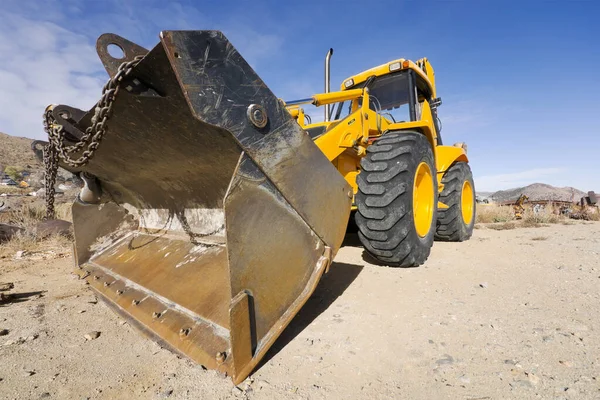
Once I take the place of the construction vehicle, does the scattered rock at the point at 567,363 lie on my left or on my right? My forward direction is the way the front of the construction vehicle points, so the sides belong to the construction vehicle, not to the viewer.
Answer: on my left

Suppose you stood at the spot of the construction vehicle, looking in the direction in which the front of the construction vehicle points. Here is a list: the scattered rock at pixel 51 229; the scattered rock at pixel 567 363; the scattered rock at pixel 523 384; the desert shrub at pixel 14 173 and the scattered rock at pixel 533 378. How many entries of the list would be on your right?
2

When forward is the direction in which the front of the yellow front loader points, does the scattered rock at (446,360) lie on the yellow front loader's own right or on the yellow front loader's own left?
on the yellow front loader's own left

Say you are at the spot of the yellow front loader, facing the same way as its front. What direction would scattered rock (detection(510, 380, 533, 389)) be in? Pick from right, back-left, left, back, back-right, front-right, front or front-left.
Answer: front-left

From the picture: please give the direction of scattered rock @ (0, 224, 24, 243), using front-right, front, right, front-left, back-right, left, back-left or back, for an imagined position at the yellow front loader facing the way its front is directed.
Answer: front-right

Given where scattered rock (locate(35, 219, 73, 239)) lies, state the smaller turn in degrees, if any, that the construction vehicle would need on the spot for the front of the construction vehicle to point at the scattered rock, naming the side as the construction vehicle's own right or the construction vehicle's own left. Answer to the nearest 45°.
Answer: approximately 90° to the construction vehicle's own right

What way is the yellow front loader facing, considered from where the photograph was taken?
facing the viewer and to the left of the viewer

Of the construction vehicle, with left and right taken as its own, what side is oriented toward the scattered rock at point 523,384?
left

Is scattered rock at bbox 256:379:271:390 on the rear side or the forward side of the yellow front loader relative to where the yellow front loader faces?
on the forward side

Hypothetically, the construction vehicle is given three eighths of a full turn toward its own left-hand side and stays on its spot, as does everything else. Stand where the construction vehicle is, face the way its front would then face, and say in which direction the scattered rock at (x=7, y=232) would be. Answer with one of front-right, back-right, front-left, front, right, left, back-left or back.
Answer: back-left

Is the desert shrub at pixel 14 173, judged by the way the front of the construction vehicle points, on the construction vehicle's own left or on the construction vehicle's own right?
on the construction vehicle's own right

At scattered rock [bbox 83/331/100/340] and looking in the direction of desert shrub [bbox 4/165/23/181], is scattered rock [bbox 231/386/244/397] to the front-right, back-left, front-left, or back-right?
back-right

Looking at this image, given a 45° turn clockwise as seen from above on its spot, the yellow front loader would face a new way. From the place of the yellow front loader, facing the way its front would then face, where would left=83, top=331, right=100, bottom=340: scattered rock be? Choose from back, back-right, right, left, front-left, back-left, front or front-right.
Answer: front-left
